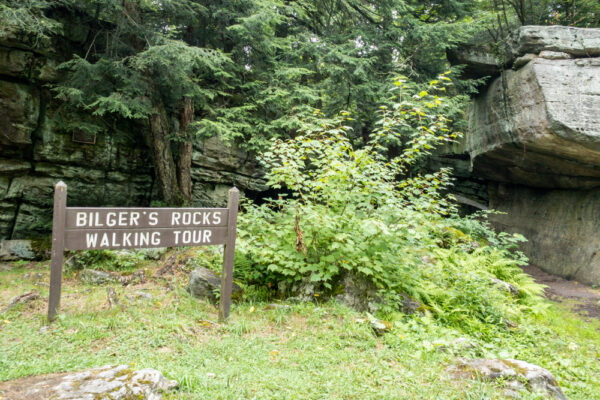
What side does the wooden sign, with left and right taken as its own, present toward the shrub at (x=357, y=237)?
left

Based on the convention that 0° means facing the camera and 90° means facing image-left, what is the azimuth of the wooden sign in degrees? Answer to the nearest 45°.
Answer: approximately 0°

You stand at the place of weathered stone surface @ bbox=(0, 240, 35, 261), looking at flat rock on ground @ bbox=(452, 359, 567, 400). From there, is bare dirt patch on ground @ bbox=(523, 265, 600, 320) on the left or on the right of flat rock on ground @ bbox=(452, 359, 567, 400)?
left

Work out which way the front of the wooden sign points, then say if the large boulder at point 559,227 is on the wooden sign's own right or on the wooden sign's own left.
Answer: on the wooden sign's own left

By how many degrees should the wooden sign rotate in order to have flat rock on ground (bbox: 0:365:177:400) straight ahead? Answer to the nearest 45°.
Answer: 0° — it already faces it

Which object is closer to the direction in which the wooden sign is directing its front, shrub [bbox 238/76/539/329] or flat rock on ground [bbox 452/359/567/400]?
the flat rock on ground

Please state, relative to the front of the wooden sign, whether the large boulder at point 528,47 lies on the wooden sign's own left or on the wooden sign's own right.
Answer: on the wooden sign's own left

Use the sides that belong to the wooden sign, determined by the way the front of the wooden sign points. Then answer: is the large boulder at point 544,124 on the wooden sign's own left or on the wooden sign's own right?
on the wooden sign's own left

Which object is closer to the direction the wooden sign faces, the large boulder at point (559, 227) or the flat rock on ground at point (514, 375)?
the flat rock on ground

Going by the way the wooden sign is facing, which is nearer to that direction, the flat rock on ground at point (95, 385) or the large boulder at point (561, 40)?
the flat rock on ground
